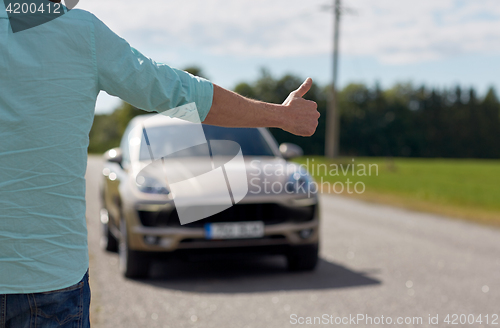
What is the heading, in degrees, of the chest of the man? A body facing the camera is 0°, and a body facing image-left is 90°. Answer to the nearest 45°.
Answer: approximately 180°
